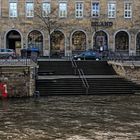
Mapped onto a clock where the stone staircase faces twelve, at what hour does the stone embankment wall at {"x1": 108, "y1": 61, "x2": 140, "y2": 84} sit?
The stone embankment wall is roughly at 8 o'clock from the stone staircase.

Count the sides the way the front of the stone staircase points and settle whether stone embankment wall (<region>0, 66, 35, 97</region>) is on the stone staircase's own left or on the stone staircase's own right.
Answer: on the stone staircase's own right

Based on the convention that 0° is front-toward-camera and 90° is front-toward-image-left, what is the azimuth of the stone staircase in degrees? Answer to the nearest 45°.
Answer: approximately 0°
